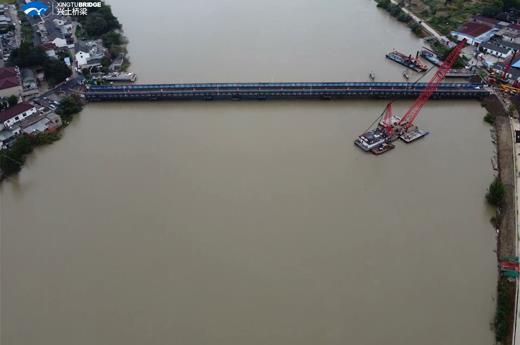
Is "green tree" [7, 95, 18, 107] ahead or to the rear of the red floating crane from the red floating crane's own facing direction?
to the rear

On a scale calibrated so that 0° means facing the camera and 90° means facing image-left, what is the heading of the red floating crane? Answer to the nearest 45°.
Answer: approximately 225°

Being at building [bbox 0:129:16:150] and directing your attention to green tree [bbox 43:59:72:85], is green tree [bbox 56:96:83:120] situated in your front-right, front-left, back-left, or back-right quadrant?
front-right
